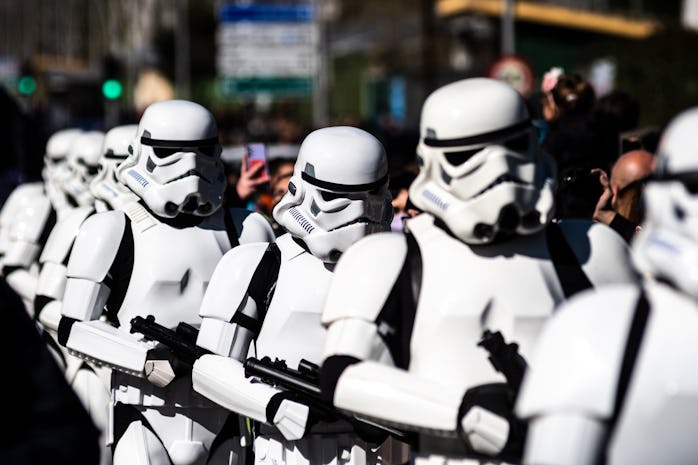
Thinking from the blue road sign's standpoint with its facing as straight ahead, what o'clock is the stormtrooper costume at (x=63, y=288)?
The stormtrooper costume is roughly at 12 o'clock from the blue road sign.

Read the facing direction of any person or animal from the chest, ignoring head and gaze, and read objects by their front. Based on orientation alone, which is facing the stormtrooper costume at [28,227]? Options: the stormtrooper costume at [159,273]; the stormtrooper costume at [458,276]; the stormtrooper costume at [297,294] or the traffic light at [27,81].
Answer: the traffic light

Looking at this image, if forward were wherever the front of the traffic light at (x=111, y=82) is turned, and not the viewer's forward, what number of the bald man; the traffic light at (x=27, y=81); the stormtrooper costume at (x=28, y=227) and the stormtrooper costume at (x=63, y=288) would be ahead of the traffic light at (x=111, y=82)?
3

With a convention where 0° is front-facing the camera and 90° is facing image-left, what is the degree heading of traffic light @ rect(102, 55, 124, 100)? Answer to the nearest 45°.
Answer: approximately 0°
